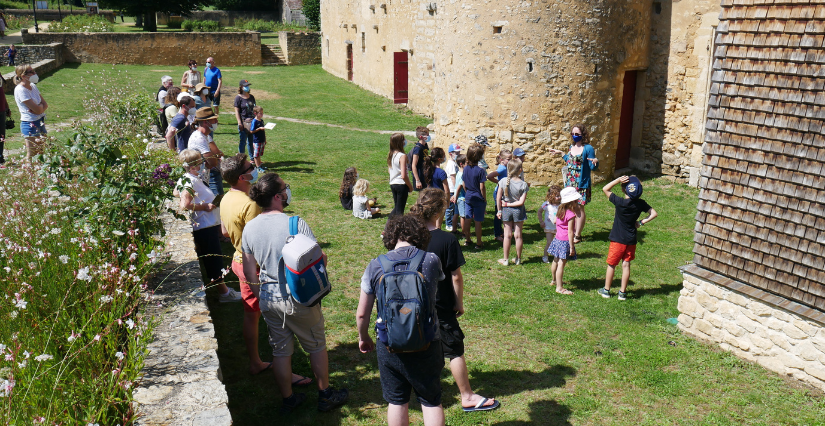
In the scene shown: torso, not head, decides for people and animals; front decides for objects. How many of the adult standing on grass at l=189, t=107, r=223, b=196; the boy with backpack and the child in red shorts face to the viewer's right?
1

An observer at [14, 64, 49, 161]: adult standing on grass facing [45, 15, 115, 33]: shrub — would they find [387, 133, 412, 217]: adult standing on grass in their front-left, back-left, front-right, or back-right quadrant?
back-right

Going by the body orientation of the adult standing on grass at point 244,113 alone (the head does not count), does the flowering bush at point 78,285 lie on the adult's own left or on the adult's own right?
on the adult's own right

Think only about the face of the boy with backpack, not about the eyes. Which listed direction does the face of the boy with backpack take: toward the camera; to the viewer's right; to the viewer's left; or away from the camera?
away from the camera

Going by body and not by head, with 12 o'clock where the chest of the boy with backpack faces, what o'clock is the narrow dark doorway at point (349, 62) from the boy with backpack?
The narrow dark doorway is roughly at 12 o'clock from the boy with backpack.

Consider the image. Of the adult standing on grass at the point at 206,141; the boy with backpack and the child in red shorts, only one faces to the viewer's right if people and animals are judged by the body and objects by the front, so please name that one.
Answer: the adult standing on grass

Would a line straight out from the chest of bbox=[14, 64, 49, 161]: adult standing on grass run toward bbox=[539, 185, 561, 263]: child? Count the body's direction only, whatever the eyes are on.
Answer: yes

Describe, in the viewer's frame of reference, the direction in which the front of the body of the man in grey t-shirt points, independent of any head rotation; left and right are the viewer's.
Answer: facing away from the viewer and to the right of the viewer

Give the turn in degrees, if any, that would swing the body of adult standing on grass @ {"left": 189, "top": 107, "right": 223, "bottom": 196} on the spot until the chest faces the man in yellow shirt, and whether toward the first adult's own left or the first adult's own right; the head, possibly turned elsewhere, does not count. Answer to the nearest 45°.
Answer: approximately 90° to the first adult's own right

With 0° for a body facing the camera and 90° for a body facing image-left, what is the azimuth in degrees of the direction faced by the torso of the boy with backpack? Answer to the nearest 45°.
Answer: approximately 180°

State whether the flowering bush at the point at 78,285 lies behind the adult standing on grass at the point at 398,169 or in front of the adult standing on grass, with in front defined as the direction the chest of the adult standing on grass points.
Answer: behind

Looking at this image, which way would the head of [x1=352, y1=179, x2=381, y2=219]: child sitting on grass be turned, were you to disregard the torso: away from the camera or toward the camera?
away from the camera

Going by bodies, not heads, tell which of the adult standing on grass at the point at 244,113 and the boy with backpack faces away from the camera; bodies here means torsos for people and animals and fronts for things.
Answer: the boy with backpack

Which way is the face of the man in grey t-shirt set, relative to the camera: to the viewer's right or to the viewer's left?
to the viewer's right

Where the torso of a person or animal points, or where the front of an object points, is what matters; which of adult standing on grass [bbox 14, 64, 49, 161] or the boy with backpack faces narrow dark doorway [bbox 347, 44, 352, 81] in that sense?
the boy with backpack

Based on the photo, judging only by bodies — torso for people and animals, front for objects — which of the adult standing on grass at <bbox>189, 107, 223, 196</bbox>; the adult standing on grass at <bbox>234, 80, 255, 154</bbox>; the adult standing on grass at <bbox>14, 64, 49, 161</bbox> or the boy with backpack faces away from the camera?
the boy with backpack

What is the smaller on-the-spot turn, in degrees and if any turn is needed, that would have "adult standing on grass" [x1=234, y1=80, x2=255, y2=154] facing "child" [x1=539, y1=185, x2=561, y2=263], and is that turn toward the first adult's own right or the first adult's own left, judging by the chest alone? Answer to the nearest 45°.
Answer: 0° — they already face them
